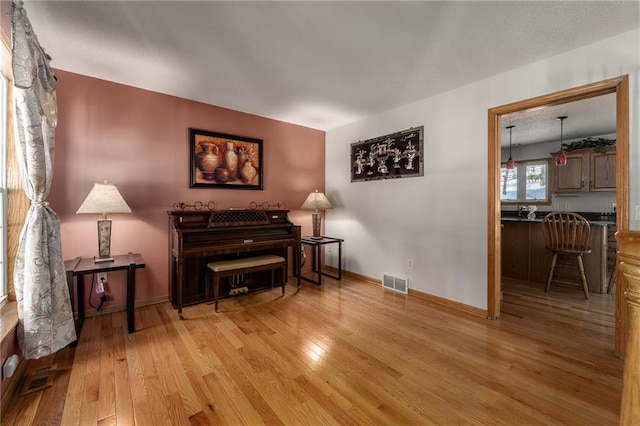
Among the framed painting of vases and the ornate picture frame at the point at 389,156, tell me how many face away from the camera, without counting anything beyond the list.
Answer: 0

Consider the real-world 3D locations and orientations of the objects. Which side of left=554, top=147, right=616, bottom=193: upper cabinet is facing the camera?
front

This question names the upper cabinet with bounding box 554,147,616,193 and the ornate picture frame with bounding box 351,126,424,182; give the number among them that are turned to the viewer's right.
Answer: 0

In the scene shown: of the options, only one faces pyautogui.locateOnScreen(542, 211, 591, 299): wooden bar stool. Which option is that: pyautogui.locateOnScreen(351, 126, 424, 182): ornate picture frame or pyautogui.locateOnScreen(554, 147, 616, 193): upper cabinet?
the upper cabinet

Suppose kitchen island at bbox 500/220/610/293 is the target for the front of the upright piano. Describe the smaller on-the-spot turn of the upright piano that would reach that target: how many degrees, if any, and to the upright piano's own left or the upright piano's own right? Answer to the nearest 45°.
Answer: approximately 45° to the upright piano's own left

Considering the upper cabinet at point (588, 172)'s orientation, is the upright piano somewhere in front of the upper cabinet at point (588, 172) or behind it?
in front

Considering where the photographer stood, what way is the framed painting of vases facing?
facing the viewer and to the right of the viewer

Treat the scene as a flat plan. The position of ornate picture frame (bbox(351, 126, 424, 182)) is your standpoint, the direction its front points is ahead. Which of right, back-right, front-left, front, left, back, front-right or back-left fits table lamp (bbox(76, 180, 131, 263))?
front

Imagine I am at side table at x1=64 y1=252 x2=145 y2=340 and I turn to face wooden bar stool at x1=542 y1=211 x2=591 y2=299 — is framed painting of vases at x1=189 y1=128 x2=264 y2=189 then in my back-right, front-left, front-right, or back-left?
front-left
